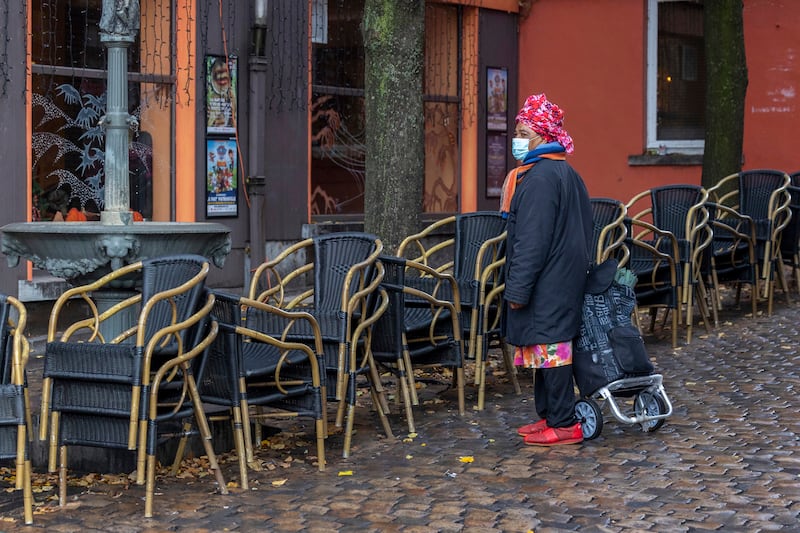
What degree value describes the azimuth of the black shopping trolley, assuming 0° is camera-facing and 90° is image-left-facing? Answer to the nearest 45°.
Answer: approximately 315°

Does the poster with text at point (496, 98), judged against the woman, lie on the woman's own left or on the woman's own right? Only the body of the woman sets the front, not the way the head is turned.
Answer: on the woman's own right

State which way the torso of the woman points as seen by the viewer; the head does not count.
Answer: to the viewer's left
